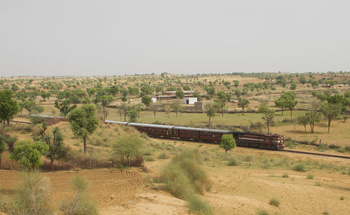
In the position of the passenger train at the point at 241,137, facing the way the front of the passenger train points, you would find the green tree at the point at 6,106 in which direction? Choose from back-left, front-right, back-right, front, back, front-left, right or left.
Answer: back-right

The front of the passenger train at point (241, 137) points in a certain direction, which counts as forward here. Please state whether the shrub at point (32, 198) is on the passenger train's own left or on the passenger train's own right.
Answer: on the passenger train's own right

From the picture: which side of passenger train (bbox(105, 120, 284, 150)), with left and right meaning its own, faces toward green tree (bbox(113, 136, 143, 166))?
right

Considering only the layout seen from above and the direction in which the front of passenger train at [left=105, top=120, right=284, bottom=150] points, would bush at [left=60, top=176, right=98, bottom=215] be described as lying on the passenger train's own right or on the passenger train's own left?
on the passenger train's own right

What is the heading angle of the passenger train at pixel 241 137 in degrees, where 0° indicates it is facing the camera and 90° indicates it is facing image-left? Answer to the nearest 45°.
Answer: approximately 315°

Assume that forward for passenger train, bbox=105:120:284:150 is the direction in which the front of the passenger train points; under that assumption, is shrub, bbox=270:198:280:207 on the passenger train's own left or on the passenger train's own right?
on the passenger train's own right

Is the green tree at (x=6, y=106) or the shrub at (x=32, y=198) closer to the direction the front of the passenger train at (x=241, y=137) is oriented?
the shrub

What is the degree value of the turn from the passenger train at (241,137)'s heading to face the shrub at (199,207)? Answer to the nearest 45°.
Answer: approximately 45° to its right

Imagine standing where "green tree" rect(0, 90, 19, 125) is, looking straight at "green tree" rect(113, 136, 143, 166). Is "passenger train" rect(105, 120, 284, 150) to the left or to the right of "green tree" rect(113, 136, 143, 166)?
left
